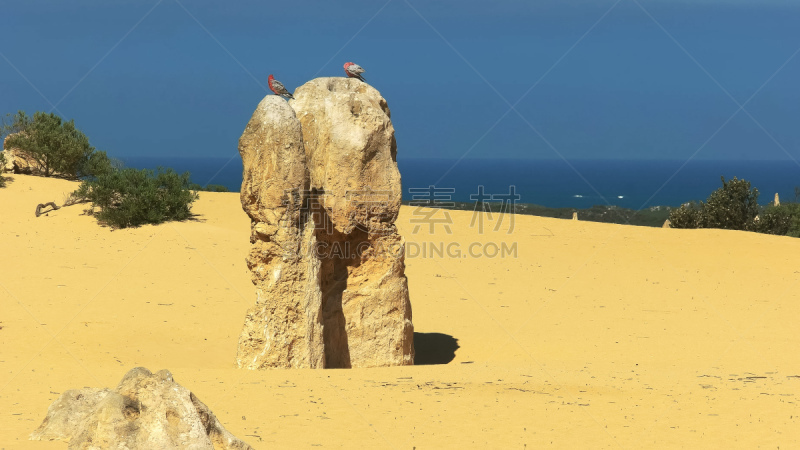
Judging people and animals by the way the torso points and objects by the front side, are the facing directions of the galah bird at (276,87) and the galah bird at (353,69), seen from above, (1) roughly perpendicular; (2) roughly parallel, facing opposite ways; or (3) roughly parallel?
roughly parallel

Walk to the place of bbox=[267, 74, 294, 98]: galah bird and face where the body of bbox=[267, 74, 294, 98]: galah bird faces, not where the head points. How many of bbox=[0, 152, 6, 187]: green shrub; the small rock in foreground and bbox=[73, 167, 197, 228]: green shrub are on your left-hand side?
1

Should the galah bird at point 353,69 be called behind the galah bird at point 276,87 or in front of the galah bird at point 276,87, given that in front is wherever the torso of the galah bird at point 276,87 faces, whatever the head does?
behind

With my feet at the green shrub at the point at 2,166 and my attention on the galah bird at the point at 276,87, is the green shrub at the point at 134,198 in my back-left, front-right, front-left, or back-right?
front-left

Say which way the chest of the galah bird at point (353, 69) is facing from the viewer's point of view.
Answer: to the viewer's left

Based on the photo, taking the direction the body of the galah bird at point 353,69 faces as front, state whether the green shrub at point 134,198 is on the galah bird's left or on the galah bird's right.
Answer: on the galah bird's right

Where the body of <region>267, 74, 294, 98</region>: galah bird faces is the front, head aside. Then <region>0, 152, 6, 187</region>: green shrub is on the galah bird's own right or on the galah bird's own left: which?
on the galah bird's own right

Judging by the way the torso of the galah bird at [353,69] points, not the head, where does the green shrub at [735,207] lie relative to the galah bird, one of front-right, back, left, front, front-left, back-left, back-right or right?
back-right

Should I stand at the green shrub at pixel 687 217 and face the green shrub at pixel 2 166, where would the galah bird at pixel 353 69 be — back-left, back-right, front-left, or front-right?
front-left

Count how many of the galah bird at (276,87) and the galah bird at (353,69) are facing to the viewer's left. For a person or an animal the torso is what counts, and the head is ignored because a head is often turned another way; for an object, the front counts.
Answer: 2

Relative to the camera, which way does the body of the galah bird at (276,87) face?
to the viewer's left

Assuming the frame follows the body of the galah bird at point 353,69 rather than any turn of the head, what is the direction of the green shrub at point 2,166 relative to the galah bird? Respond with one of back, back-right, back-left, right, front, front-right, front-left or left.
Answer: front-right

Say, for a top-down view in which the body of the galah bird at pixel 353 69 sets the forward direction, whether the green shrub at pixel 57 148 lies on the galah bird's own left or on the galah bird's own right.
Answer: on the galah bird's own right

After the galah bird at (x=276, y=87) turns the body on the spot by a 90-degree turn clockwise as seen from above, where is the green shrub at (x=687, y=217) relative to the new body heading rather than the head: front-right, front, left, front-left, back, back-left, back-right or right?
front-right
